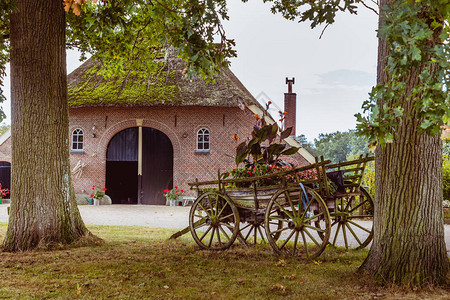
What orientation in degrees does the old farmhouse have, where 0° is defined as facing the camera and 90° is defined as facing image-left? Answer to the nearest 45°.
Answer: approximately 0°

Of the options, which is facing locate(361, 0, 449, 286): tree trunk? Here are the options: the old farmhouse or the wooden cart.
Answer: the old farmhouse

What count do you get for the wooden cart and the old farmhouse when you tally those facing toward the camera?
1

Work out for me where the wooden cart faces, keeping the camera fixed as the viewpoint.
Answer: facing away from the viewer and to the left of the viewer
